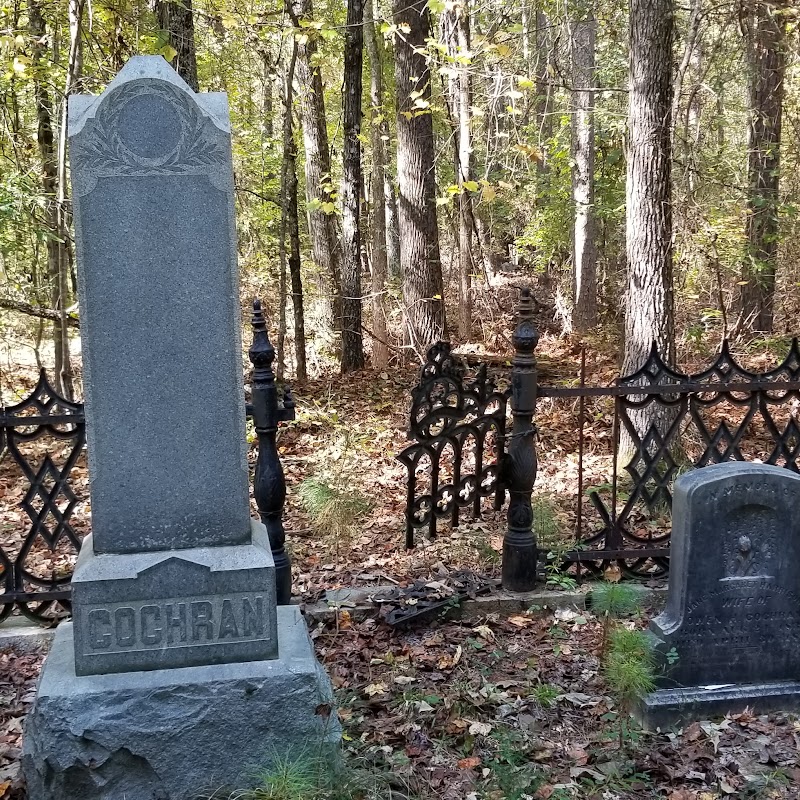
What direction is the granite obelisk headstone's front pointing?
toward the camera

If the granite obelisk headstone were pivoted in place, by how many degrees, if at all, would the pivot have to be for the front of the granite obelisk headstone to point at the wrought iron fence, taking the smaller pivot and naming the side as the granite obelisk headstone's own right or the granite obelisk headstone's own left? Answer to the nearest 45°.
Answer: approximately 180°

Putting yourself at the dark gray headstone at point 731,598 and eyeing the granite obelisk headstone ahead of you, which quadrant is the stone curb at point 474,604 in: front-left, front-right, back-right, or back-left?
front-right

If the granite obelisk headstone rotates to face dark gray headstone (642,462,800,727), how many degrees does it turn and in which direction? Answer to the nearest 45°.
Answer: approximately 90° to its left

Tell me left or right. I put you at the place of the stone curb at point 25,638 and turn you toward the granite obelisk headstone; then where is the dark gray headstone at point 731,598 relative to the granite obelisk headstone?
left

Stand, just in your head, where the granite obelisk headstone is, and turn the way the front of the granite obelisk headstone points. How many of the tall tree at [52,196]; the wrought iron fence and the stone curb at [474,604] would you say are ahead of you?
0

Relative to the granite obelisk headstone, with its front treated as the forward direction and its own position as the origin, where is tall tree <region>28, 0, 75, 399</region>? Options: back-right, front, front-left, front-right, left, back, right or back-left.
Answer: back

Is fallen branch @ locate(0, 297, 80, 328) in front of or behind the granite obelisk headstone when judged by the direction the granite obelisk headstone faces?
behind

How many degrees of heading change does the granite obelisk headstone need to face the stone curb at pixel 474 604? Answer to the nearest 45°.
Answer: approximately 135° to its left
